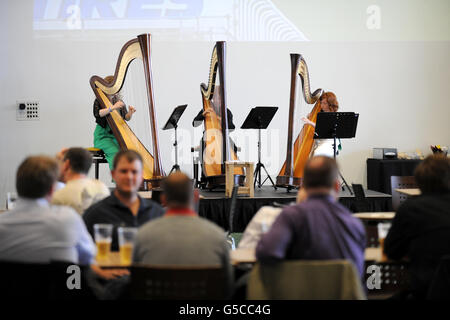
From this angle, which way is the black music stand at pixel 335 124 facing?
away from the camera

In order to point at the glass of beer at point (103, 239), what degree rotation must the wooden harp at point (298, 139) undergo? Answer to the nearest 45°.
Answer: approximately 45° to its left

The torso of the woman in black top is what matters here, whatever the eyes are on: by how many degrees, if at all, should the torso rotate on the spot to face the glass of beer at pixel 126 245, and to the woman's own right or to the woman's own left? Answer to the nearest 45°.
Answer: approximately 45° to the woman's own right

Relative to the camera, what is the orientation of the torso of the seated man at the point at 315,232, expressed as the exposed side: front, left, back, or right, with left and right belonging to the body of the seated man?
back

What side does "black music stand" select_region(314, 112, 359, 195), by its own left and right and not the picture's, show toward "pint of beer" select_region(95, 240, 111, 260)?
back

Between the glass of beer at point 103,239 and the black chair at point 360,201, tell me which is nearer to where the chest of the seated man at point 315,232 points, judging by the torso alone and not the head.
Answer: the black chair

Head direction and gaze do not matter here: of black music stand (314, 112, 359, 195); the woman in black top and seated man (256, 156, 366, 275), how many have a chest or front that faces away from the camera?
2

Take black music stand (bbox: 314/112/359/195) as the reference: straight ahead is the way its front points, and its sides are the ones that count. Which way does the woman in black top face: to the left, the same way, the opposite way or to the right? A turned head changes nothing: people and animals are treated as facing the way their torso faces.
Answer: to the right

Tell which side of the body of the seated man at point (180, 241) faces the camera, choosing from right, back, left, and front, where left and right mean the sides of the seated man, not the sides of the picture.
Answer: back

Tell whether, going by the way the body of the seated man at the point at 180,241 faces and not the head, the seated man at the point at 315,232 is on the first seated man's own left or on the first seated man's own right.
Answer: on the first seated man's own right
